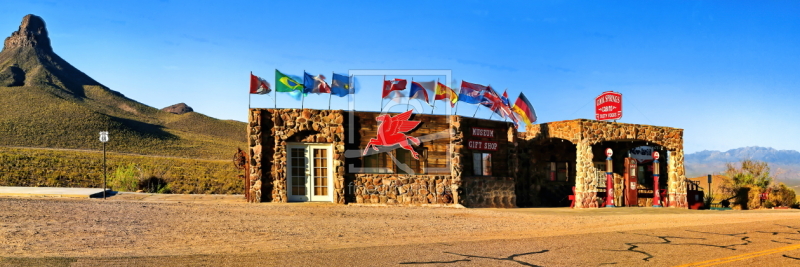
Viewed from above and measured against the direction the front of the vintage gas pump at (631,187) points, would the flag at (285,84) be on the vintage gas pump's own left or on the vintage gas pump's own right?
on the vintage gas pump's own right

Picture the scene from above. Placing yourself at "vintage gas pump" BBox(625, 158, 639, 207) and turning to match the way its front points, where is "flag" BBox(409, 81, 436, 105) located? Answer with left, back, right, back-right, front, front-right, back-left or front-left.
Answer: front-right

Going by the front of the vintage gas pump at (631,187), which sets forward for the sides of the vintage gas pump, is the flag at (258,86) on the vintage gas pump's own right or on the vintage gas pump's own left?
on the vintage gas pump's own right

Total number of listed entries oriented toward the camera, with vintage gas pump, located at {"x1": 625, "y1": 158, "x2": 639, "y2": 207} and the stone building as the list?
2

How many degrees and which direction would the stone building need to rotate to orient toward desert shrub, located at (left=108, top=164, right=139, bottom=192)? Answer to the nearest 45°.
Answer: approximately 135° to its right

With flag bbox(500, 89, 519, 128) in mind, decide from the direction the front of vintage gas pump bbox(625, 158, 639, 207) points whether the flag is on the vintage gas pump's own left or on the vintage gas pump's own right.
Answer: on the vintage gas pump's own right

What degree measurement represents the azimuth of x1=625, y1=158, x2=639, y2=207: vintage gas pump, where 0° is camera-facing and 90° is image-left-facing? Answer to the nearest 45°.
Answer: approximately 0°

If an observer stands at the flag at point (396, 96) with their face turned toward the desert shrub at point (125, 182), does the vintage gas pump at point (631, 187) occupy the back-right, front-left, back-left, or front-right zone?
back-right

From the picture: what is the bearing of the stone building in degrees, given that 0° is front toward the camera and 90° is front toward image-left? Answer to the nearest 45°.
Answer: approximately 0°
